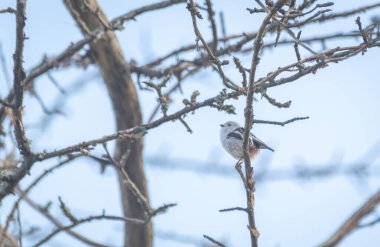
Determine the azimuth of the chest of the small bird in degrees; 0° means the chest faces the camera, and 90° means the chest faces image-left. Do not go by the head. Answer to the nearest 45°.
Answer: approximately 90°
